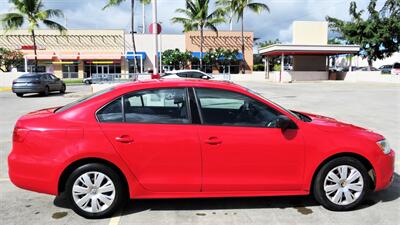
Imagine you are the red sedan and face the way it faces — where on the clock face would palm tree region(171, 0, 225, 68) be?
The palm tree is roughly at 9 o'clock from the red sedan.

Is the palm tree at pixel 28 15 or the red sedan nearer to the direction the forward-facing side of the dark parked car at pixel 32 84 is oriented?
the palm tree

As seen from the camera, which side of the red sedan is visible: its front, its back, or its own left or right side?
right

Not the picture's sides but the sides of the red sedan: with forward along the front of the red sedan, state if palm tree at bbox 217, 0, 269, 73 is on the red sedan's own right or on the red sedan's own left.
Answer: on the red sedan's own left

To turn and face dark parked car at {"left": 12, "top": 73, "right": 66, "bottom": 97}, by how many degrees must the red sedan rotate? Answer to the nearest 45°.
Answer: approximately 135° to its left
